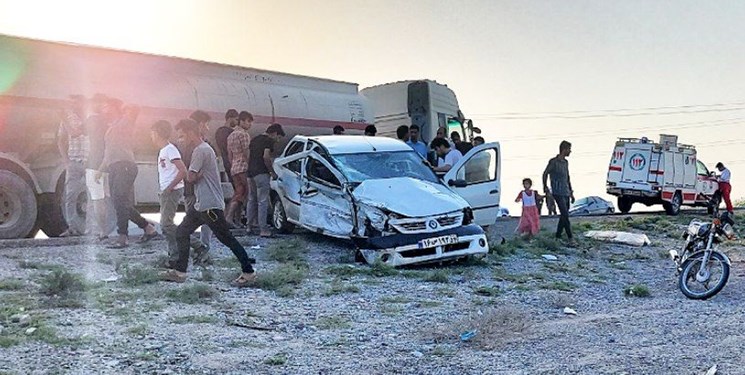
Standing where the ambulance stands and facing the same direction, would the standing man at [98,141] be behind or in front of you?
behind

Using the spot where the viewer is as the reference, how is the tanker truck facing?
facing away from the viewer and to the right of the viewer

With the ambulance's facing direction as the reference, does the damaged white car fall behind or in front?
behind

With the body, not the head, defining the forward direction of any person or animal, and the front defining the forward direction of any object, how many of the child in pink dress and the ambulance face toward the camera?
1

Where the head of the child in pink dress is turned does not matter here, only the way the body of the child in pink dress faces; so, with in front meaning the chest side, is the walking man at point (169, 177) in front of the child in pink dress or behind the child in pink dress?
in front

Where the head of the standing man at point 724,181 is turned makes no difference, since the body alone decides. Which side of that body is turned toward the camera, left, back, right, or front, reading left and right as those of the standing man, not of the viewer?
left

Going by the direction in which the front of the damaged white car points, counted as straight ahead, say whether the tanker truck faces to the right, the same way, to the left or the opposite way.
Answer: to the left

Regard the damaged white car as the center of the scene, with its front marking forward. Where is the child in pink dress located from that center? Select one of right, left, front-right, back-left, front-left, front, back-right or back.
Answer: left
